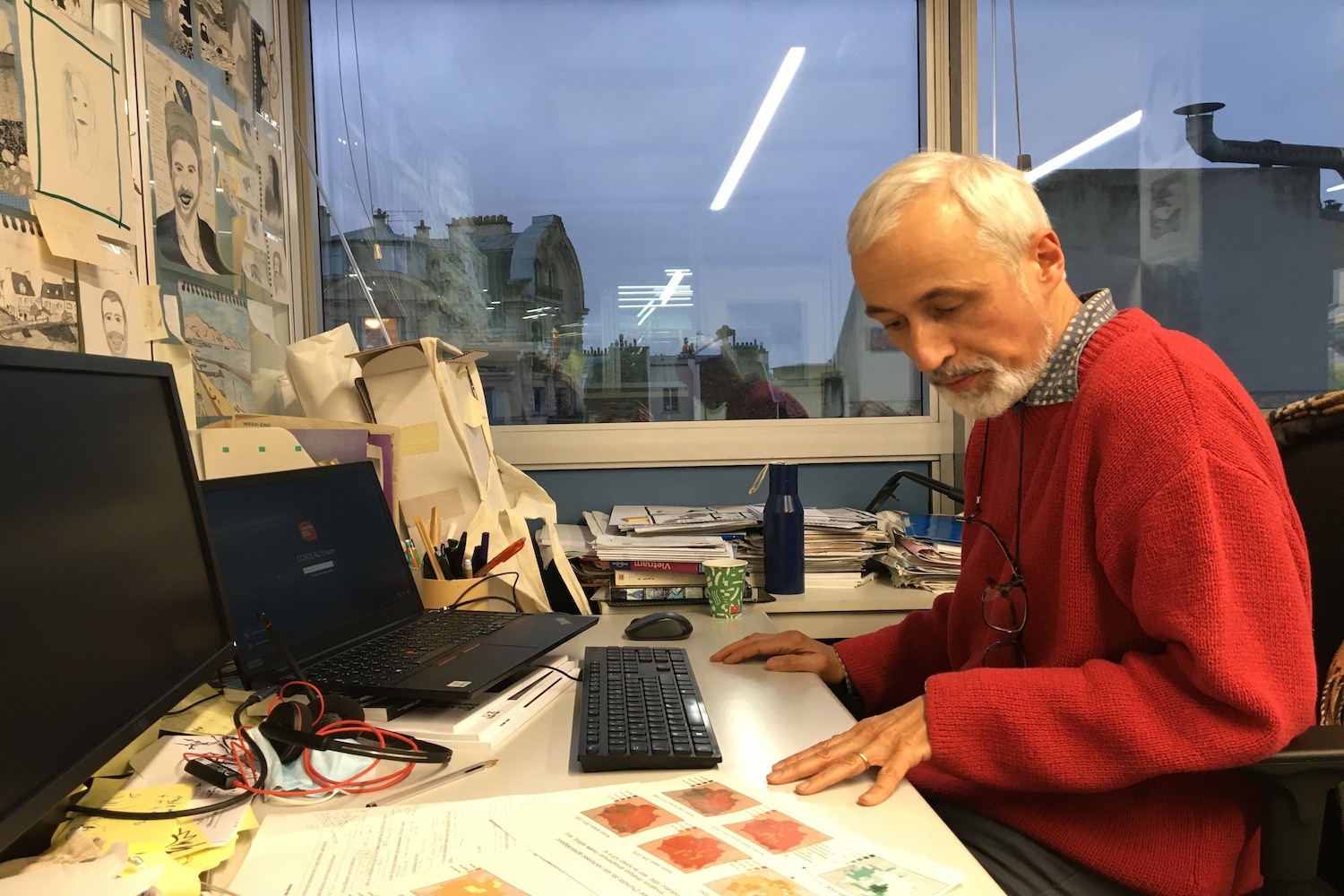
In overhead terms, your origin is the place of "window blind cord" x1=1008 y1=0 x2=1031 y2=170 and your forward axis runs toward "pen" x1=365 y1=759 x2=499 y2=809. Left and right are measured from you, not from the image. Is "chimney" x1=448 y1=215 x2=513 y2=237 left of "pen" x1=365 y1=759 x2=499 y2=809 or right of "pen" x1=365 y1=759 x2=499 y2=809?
right

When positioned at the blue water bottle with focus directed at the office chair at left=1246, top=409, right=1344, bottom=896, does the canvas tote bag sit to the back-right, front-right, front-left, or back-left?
back-right

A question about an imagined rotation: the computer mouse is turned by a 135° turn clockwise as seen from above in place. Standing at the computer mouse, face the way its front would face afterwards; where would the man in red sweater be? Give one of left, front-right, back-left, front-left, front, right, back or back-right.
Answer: right

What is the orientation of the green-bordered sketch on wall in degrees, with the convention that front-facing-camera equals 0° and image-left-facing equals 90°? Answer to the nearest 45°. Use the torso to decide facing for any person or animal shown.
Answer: approximately 315°

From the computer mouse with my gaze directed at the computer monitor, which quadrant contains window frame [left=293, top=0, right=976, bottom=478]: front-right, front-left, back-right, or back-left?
back-right

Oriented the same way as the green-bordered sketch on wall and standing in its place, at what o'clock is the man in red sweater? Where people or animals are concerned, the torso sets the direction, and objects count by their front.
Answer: The man in red sweater is roughly at 12 o'clock from the green-bordered sketch on wall.

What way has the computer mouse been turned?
to the viewer's left

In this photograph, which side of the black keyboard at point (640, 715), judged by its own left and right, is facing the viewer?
right

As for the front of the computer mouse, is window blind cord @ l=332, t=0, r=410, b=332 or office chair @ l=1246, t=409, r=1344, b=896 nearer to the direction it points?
the window blind cord
